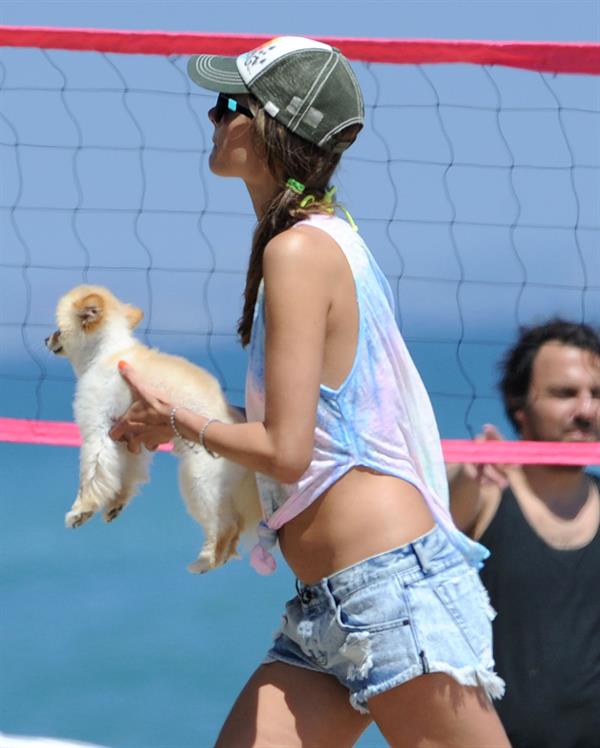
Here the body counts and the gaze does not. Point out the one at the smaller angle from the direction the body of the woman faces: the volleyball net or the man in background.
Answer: the volleyball net

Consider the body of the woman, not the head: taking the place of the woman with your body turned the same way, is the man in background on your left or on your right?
on your right

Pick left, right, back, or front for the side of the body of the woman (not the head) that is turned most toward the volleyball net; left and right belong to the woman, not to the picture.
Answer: right

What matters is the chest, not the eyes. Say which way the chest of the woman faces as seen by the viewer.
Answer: to the viewer's left

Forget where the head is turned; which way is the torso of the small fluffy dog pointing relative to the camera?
to the viewer's left

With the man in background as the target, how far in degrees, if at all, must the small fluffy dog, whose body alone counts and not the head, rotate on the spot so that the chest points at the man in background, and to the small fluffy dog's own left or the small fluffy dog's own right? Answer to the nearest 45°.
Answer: approximately 180°
